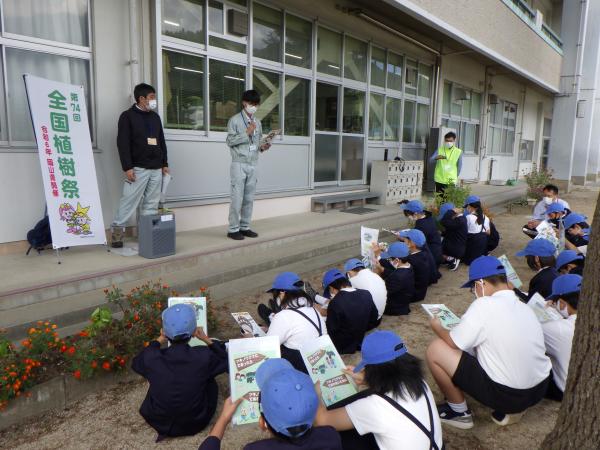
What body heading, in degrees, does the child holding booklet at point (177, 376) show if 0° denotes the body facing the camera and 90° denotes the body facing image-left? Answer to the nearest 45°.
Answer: approximately 180°

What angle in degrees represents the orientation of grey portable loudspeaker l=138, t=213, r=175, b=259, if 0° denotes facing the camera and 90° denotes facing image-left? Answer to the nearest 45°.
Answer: approximately 315°

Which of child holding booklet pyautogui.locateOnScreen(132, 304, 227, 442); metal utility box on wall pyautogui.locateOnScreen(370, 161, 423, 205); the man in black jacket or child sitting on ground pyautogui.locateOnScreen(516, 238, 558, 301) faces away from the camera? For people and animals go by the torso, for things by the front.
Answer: the child holding booklet

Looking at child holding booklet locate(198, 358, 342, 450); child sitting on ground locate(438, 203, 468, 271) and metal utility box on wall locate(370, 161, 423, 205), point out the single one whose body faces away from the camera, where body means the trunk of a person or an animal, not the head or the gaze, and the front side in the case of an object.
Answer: the child holding booklet

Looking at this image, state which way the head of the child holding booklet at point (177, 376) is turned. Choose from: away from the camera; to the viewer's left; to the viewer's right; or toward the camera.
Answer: away from the camera

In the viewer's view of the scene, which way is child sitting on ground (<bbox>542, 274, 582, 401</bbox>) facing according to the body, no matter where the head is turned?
to the viewer's left

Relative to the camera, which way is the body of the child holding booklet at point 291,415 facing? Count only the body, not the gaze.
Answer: away from the camera

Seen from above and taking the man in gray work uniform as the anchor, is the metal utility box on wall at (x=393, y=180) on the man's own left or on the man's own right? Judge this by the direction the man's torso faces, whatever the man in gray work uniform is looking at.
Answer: on the man's own left

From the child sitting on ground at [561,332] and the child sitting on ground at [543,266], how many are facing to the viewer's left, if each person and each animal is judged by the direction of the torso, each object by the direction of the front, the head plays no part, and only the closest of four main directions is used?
2

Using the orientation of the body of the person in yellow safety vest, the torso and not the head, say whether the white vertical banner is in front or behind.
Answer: in front

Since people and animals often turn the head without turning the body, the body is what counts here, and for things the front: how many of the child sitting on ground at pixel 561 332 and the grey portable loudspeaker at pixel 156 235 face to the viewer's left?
1

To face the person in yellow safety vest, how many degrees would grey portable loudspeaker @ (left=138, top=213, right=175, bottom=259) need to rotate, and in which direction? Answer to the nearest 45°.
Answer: approximately 90° to its left

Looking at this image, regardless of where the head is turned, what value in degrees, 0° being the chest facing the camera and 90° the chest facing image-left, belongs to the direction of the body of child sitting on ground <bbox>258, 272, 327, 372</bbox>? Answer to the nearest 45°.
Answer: approximately 135°

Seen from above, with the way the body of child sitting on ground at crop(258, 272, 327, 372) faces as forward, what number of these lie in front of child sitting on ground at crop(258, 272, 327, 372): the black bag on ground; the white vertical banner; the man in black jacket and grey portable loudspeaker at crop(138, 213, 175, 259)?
4
